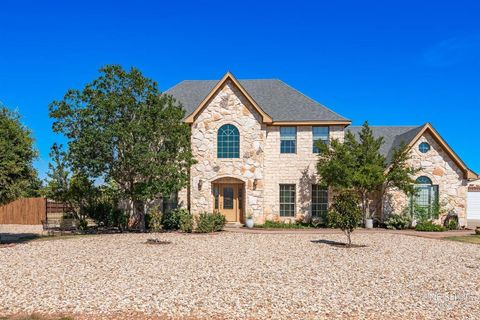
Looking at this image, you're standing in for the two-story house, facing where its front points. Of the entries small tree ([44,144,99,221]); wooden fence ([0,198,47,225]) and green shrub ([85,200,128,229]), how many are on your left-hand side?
0

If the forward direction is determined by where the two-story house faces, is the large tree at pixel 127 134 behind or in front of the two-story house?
in front

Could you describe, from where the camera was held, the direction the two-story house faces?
facing the viewer

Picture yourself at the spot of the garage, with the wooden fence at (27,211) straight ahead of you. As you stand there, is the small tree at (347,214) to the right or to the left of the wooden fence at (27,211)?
left

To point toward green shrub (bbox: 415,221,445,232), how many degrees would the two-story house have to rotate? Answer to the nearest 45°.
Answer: approximately 90° to its left

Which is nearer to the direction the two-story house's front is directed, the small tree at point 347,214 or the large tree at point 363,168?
the small tree

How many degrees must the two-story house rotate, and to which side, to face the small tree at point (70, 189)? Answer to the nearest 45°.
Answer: approximately 45° to its right

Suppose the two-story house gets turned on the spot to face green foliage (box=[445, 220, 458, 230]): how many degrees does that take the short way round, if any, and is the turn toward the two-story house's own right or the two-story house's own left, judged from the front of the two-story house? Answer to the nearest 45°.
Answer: approximately 90° to the two-story house's own left

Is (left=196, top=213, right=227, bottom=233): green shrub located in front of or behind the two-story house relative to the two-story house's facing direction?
in front
